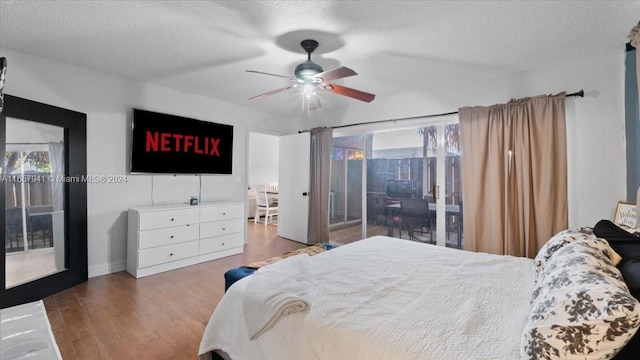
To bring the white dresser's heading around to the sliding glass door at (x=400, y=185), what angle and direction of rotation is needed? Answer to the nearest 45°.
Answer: approximately 45° to its left

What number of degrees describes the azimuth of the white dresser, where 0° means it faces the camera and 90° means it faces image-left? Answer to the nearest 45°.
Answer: approximately 315°

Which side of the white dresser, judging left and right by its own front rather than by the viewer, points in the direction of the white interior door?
left

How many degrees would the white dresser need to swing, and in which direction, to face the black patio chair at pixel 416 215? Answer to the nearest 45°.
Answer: approximately 45° to its left
